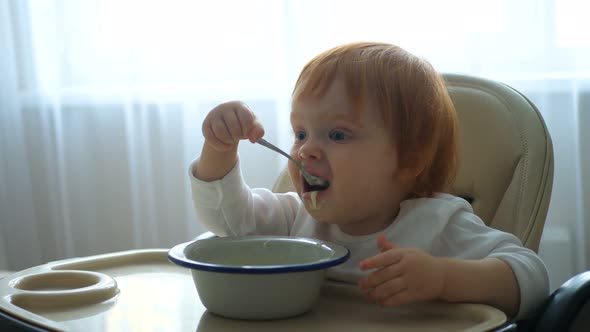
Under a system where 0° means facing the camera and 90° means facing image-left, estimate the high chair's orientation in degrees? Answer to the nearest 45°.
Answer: approximately 45°

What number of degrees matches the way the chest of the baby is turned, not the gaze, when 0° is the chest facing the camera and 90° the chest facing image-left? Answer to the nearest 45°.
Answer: approximately 45°
